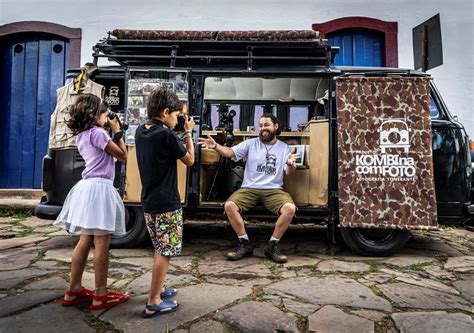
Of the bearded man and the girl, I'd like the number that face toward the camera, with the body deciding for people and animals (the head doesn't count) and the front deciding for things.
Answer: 1

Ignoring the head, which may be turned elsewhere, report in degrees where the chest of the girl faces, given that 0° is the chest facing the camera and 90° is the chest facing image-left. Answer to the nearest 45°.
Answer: approximately 270°

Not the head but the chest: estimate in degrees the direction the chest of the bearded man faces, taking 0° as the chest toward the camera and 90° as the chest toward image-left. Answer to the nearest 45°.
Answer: approximately 0°

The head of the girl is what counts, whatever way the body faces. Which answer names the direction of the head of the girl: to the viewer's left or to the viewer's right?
to the viewer's right

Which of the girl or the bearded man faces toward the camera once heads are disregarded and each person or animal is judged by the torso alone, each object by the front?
the bearded man

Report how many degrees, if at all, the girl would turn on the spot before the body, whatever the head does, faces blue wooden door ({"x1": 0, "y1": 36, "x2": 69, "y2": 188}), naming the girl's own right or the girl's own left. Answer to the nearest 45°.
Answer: approximately 90° to the girl's own left

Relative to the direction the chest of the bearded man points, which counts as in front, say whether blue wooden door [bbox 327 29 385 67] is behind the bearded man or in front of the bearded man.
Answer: behind

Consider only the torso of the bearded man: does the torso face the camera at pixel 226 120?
no

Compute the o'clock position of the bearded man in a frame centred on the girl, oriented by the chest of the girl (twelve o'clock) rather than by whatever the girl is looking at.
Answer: The bearded man is roughly at 11 o'clock from the girl.

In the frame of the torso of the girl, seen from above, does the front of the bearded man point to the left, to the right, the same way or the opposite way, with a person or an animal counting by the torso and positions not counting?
to the right

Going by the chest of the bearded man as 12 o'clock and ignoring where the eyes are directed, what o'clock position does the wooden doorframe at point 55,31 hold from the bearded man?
The wooden doorframe is roughly at 4 o'clock from the bearded man.

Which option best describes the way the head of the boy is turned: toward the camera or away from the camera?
away from the camera

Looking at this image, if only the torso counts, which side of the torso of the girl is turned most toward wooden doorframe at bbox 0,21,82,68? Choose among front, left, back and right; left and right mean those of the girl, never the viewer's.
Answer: left

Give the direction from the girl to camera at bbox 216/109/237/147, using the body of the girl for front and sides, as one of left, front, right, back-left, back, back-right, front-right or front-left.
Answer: front-left
